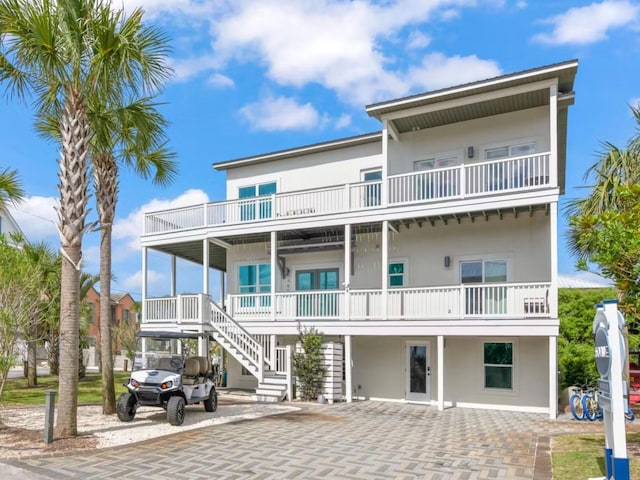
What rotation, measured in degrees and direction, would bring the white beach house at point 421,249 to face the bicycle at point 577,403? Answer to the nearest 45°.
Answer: approximately 90° to its left

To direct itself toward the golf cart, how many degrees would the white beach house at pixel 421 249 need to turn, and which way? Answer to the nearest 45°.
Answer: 0° — it already faces it

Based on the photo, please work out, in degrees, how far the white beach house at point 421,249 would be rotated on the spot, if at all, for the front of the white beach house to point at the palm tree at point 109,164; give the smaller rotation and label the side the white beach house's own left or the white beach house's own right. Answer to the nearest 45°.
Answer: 0° — it already faces it

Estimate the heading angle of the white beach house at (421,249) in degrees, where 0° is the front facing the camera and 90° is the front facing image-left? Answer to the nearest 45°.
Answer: approximately 45°

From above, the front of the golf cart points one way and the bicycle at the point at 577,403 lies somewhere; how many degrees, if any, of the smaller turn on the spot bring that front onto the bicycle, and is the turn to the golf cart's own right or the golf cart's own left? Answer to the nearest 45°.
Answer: approximately 135° to the golf cart's own left
